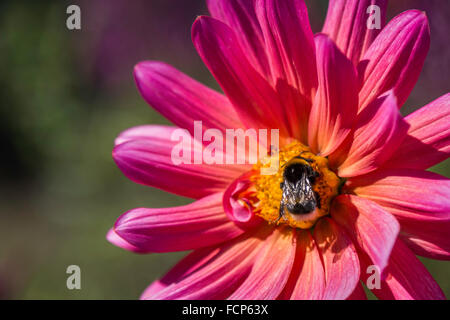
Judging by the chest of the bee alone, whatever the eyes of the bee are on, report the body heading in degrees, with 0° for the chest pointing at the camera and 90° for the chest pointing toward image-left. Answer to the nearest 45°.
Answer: approximately 180°
